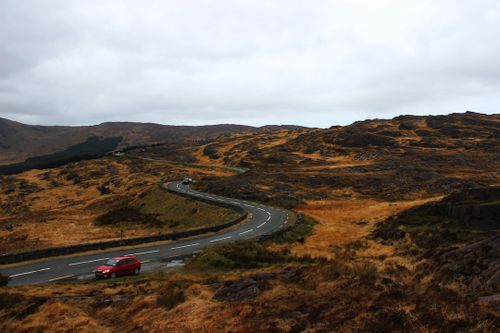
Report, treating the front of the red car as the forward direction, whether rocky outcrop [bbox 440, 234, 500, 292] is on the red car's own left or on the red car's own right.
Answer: on the red car's own left
